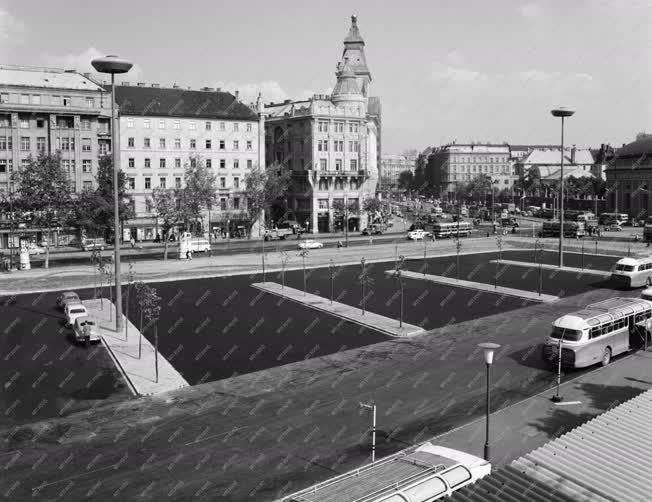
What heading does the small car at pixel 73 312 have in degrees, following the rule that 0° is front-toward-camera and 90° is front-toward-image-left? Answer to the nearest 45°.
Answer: approximately 0°

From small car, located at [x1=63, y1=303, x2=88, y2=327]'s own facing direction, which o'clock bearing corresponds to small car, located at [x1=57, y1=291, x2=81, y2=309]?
small car, located at [x1=57, y1=291, x2=81, y2=309] is roughly at 6 o'clock from small car, located at [x1=63, y1=303, x2=88, y2=327].

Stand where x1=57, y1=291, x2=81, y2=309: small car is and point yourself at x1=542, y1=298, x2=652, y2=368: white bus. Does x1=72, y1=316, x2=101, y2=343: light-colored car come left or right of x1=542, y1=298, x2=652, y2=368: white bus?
right

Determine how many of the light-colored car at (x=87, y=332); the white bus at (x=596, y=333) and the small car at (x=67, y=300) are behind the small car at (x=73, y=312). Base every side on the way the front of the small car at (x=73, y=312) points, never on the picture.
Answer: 1

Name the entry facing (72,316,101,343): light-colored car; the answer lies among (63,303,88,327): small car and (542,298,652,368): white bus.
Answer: the small car

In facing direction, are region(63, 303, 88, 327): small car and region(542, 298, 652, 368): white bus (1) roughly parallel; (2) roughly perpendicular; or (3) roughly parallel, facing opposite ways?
roughly perpendicular

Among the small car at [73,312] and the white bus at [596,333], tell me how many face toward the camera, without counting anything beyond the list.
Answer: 1

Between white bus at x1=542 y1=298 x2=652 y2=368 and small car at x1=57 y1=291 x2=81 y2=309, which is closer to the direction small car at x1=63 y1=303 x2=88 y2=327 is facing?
the white bus

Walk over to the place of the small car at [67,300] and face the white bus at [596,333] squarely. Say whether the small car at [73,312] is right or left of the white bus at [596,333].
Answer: right
